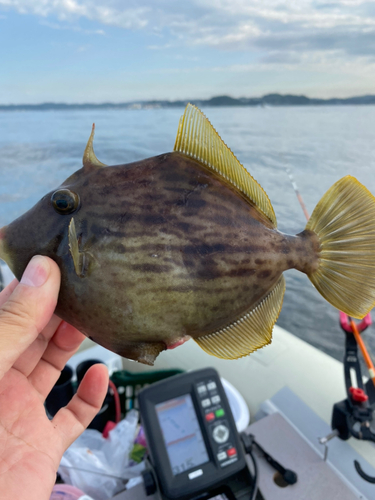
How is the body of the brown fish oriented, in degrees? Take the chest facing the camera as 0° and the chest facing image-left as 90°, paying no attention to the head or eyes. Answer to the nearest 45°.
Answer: approximately 90°

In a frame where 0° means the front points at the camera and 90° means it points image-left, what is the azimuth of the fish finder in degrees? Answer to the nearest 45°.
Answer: approximately 0°

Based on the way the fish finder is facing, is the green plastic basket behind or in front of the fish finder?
behind

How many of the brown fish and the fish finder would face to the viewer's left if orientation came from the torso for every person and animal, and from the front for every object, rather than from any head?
1

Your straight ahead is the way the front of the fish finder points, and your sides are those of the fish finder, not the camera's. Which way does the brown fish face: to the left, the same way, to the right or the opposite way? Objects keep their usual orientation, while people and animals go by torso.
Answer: to the right

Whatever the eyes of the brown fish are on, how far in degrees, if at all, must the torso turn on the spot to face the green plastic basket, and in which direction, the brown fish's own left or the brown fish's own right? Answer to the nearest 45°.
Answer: approximately 90° to the brown fish's own right
